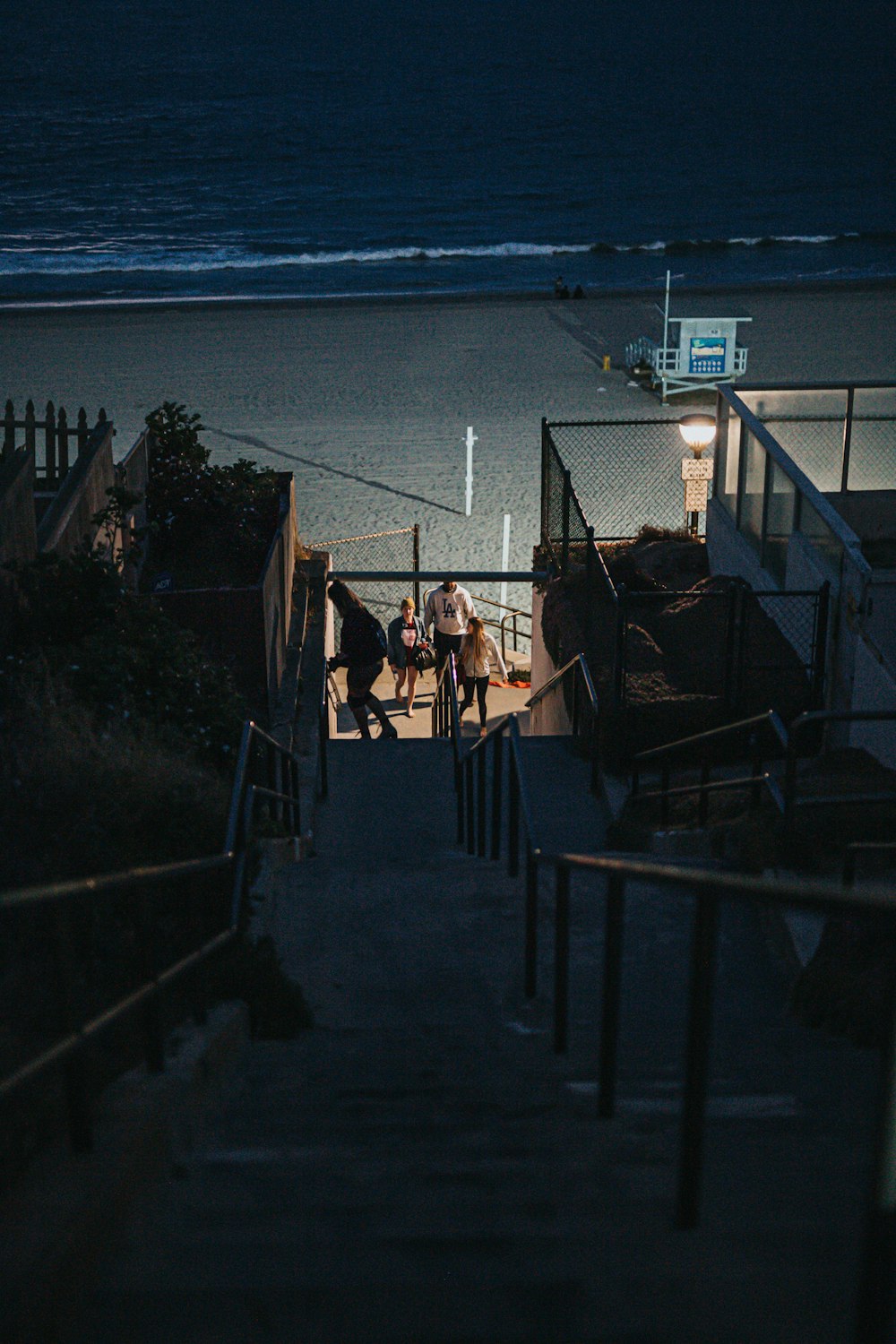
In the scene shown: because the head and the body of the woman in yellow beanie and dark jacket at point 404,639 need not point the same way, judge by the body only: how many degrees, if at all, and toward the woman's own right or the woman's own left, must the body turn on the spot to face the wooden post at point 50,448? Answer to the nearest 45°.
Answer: approximately 45° to the woman's own right

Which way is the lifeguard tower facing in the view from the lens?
facing away from the viewer

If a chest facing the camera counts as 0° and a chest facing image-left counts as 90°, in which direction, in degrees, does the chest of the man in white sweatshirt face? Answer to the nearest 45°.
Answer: approximately 0°

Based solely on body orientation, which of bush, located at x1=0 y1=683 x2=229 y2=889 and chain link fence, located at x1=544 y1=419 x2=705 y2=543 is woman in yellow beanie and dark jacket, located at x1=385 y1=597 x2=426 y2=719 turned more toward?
the bush

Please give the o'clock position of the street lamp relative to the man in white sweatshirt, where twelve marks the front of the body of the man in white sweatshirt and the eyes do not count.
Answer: The street lamp is roughly at 8 o'clock from the man in white sweatshirt.

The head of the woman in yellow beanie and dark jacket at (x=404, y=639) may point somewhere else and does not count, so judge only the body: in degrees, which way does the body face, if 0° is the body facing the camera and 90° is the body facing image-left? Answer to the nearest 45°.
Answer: approximately 0°

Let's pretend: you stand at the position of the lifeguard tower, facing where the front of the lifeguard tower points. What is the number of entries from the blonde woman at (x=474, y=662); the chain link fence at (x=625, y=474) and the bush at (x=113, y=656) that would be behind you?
3

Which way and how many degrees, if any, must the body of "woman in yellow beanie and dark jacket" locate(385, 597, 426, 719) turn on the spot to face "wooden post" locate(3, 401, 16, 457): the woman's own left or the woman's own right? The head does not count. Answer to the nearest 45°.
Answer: approximately 45° to the woman's own right

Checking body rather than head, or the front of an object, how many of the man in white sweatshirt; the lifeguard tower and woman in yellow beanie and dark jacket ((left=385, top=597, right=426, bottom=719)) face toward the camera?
2

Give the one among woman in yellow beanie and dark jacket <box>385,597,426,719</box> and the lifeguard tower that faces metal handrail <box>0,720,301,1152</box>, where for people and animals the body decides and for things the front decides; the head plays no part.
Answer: the woman in yellow beanie and dark jacket

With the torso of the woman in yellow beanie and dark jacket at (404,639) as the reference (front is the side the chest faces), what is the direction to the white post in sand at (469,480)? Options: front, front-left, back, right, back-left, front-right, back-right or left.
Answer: back

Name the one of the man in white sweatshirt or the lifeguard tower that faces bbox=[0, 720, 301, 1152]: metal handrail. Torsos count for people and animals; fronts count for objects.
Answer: the man in white sweatshirt

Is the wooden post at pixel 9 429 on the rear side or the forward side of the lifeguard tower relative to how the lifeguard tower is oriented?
on the rear side
